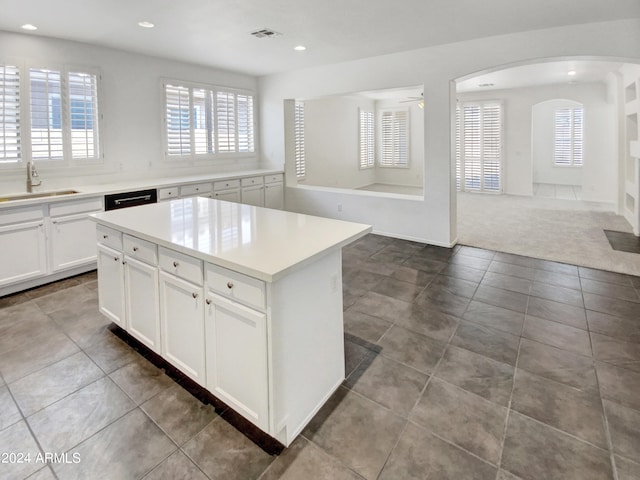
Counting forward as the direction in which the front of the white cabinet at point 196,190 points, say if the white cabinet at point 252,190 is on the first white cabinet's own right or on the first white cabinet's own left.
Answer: on the first white cabinet's own left

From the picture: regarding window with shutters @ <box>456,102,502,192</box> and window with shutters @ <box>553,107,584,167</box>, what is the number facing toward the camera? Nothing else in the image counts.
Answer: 2

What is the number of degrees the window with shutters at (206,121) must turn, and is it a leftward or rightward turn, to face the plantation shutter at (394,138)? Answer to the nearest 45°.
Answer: approximately 90° to its left

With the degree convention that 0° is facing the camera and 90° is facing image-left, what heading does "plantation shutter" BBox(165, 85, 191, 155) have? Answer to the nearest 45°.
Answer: approximately 315°
